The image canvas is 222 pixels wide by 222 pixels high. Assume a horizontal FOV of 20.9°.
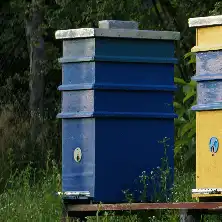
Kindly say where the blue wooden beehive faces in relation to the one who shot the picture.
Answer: facing the viewer and to the left of the viewer

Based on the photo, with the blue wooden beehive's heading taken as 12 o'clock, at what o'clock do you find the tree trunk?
The tree trunk is roughly at 4 o'clock from the blue wooden beehive.
